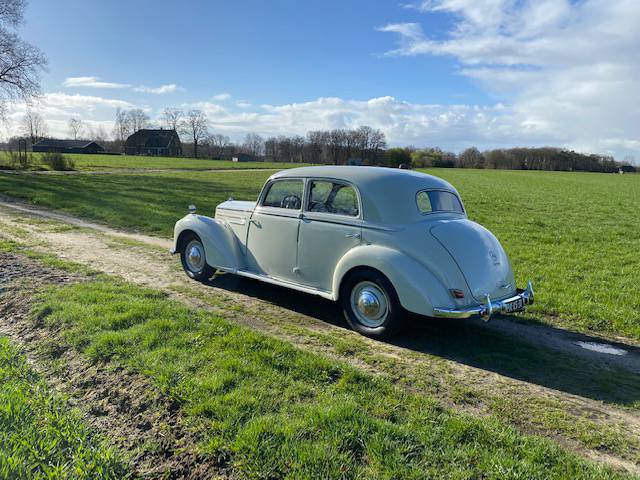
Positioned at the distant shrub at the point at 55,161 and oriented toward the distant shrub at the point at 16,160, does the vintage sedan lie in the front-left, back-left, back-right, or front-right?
back-left

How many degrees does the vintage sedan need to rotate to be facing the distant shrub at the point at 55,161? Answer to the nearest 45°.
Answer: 0° — it already faces it

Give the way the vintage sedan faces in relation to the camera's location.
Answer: facing away from the viewer and to the left of the viewer

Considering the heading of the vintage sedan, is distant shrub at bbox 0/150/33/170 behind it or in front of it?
in front
